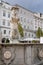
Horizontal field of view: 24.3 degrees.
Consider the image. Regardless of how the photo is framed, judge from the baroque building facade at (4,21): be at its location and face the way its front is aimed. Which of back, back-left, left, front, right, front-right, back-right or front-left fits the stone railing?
front-right

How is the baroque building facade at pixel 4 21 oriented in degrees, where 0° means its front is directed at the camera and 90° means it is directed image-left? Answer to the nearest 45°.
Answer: approximately 315°
